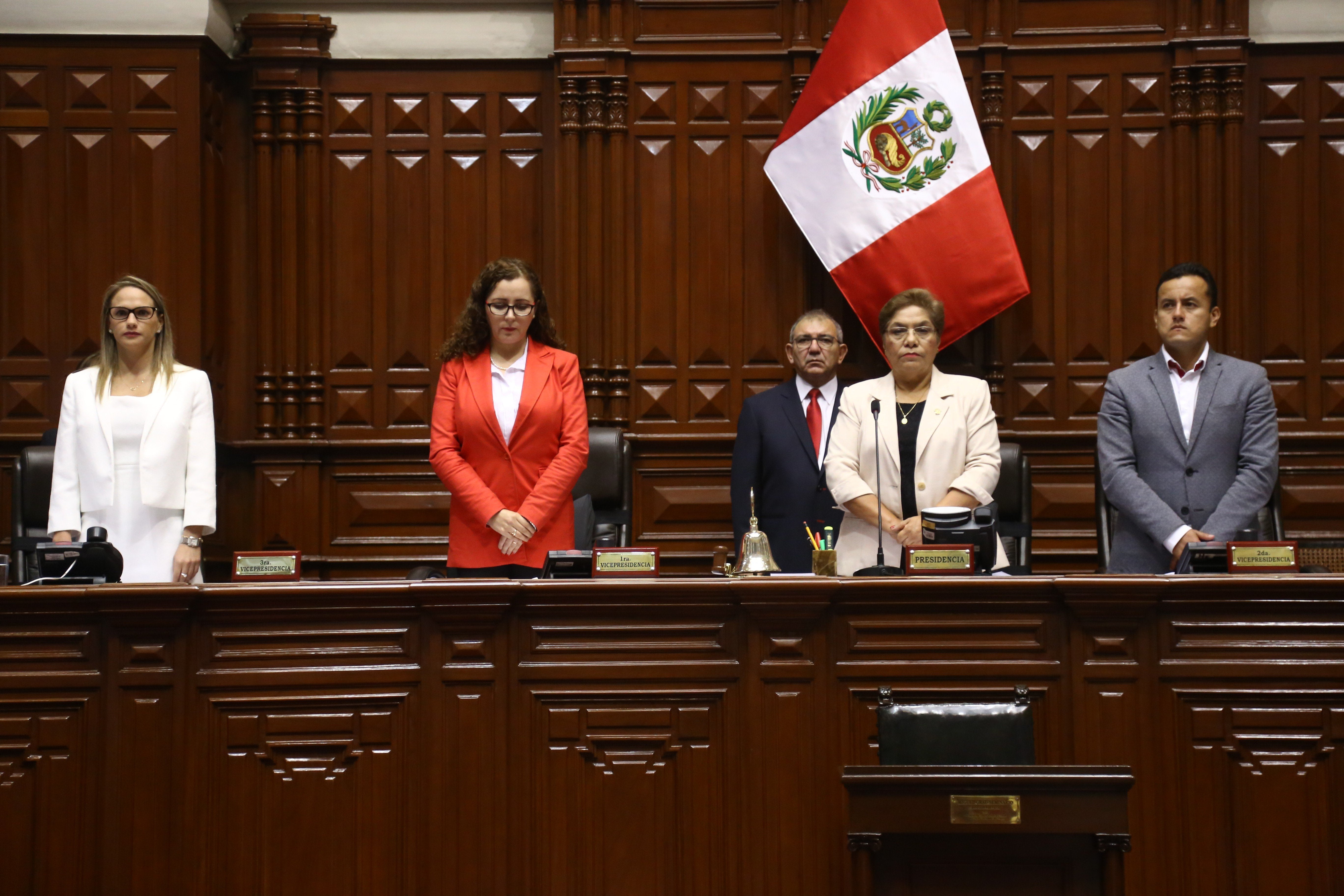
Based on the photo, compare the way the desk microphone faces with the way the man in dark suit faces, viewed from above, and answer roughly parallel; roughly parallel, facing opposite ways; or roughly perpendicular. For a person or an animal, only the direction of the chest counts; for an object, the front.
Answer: roughly parallel, facing opposite ways

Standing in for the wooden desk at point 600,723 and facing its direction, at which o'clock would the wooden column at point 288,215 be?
The wooden column is roughly at 5 o'clock from the wooden desk.

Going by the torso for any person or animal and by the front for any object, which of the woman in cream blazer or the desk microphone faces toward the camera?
the woman in cream blazer

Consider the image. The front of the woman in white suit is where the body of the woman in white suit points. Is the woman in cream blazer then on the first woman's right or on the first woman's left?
on the first woman's left

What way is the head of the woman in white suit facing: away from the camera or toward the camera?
toward the camera

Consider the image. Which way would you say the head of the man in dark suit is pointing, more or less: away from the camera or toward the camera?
toward the camera

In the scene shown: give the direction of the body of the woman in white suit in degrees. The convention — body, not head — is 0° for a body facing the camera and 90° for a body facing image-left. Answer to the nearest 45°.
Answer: approximately 0°

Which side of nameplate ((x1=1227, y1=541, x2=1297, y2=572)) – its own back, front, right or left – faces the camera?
front

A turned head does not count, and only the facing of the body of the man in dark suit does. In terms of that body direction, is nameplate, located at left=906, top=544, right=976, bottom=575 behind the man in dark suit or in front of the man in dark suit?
in front

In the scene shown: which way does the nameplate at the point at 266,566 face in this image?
toward the camera

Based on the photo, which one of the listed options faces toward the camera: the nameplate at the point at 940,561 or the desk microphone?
the nameplate

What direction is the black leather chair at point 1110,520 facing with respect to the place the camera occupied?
facing the viewer

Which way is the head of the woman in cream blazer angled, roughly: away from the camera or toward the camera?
toward the camera

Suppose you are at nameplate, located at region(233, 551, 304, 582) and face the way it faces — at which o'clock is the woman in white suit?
The woman in white suit is roughly at 5 o'clock from the nameplate.

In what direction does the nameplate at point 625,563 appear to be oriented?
toward the camera

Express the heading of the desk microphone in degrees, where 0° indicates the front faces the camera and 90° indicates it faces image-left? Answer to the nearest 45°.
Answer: approximately 180°

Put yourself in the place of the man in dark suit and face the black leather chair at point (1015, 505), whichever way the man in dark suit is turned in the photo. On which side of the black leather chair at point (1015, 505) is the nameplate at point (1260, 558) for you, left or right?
right

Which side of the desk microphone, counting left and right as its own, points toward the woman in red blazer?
left
